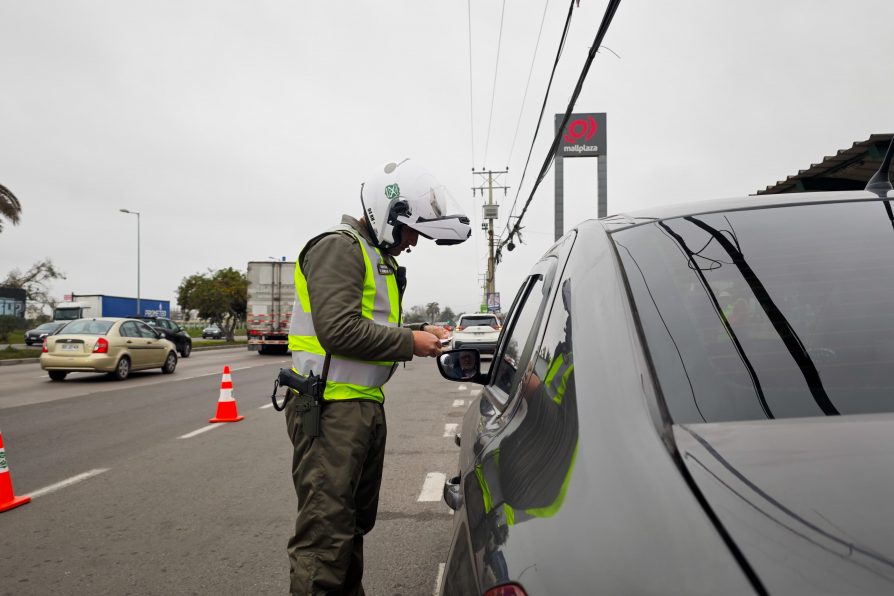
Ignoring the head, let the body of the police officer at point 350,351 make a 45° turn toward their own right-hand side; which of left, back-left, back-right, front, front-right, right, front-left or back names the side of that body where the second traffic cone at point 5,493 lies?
back

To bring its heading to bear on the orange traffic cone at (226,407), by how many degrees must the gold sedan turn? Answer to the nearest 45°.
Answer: approximately 135° to its right

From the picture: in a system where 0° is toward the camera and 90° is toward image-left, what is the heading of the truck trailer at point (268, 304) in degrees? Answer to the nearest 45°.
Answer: approximately 180°

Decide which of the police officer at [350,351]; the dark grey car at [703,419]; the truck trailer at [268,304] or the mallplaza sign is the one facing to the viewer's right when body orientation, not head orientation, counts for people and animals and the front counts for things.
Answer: the police officer

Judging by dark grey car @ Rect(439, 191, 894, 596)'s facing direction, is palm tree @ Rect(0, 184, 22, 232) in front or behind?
in front

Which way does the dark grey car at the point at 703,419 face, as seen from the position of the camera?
facing away from the viewer and to the left of the viewer

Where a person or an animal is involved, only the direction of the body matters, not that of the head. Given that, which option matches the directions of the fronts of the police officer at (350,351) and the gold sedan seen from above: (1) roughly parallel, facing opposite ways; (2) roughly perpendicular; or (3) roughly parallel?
roughly perpendicular

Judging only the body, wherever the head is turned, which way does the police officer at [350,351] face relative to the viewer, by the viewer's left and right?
facing to the right of the viewer

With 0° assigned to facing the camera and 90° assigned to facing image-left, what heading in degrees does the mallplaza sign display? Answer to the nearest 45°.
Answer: approximately 0°

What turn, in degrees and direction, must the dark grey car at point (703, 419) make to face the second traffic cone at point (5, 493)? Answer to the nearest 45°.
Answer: approximately 45° to its left

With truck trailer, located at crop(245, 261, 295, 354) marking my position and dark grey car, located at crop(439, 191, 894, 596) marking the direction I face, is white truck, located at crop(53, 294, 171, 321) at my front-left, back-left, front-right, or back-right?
back-right

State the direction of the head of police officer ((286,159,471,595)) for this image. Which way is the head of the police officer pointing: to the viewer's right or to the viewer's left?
to the viewer's right

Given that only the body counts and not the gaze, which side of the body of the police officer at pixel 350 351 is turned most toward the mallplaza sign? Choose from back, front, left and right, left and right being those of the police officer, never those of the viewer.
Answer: left
